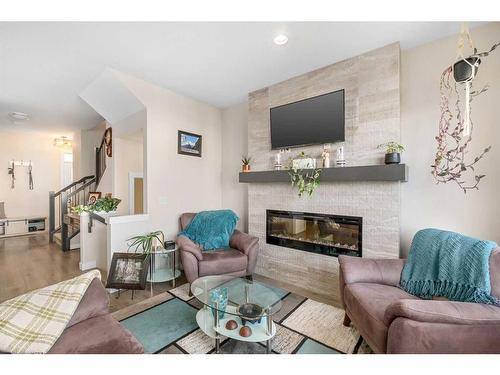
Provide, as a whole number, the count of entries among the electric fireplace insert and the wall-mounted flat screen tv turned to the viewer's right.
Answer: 0

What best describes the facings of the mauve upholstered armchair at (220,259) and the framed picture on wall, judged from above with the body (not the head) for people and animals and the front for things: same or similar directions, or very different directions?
same or similar directions

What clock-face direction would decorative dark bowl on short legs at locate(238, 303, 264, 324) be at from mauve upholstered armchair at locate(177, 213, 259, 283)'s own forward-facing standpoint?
The decorative dark bowl on short legs is roughly at 1 o'clock from the mauve upholstered armchair.

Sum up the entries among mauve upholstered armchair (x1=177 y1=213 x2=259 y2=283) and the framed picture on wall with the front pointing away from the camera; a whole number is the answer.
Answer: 0

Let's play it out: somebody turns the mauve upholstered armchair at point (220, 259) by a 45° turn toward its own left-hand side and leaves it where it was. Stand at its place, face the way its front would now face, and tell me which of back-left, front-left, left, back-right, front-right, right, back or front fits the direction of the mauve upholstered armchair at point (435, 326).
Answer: front-right

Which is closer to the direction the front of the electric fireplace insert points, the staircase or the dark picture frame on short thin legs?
the dark picture frame on short thin legs

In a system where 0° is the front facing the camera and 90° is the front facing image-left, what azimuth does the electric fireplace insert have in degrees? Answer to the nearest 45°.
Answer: approximately 45°

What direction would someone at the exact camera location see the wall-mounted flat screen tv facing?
facing the viewer and to the left of the viewer

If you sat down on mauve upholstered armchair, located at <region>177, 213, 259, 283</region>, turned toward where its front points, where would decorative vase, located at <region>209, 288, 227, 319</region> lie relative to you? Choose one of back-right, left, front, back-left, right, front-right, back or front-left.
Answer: front-right

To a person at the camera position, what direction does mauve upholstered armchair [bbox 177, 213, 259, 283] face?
facing the viewer and to the right of the viewer

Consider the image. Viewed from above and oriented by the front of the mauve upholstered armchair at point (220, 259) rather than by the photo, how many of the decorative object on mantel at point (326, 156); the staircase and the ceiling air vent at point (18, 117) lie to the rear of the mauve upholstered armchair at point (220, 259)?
2

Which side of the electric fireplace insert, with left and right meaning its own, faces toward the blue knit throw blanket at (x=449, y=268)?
left

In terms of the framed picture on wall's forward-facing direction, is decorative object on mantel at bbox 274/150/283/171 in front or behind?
in front
